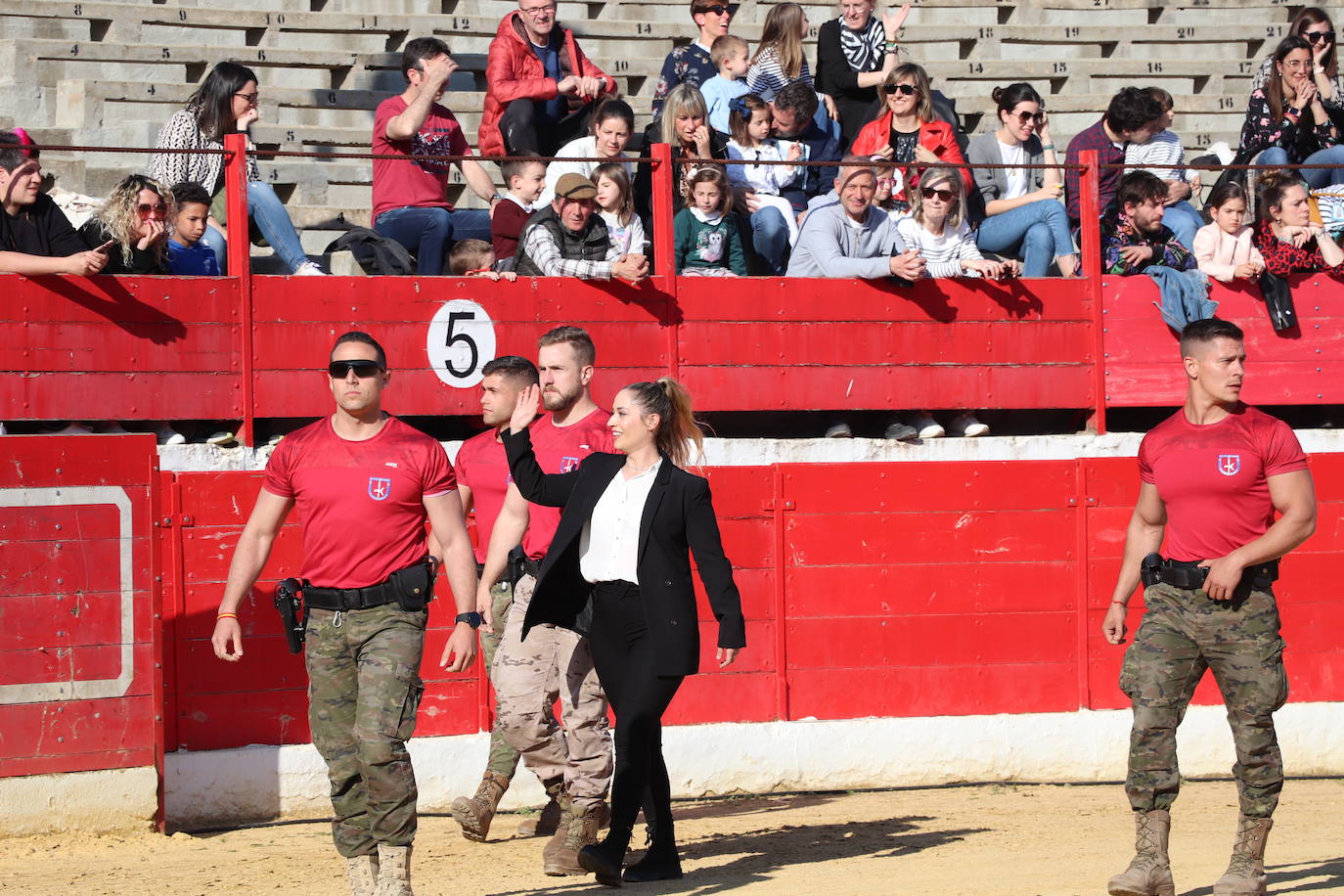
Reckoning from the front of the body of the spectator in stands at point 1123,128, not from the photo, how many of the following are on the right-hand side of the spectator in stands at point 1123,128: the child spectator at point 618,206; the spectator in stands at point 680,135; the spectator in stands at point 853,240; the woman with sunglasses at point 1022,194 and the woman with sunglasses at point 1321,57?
4

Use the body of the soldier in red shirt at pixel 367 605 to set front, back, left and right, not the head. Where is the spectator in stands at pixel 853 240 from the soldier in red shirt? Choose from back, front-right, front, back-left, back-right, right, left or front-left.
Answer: back-left

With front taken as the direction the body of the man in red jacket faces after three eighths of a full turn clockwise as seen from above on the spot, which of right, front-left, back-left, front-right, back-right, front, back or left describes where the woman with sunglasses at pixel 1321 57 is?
back

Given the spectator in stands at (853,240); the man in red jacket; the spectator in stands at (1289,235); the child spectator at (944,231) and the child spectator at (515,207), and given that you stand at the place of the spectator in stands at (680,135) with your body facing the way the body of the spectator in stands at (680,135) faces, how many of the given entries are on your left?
3

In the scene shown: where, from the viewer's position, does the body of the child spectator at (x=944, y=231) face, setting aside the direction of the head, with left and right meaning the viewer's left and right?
facing the viewer

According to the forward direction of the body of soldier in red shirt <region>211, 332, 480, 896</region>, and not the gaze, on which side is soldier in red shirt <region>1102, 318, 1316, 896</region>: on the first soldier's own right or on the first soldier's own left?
on the first soldier's own left

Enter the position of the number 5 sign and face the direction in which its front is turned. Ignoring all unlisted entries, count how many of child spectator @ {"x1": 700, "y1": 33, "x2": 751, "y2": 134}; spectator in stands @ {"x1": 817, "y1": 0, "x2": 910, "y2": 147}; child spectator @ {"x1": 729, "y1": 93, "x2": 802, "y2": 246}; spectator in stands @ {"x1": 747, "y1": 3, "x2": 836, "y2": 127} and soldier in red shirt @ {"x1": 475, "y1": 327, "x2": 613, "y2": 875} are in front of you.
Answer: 1

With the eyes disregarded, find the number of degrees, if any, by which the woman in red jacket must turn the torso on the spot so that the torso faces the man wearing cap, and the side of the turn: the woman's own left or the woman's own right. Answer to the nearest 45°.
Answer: approximately 45° to the woman's own right

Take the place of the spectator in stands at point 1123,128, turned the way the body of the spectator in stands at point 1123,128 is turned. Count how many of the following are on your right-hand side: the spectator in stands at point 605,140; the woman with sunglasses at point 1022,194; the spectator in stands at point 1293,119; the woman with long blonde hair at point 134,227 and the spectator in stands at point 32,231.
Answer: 4

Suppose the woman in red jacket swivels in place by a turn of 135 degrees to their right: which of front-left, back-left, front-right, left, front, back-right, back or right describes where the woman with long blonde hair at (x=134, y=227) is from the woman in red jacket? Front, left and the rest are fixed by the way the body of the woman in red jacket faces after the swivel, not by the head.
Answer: left

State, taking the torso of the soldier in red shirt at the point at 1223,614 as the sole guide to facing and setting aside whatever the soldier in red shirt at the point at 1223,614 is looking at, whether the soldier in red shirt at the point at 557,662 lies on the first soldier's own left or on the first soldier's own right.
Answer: on the first soldier's own right

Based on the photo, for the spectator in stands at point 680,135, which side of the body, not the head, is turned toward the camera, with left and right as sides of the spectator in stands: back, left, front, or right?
front

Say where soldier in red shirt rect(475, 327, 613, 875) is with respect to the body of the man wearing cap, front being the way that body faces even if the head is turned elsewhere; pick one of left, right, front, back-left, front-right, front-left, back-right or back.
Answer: front-right

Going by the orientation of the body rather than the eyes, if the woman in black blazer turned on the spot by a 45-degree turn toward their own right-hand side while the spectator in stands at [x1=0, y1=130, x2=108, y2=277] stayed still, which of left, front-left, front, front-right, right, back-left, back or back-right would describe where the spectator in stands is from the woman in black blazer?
front-right

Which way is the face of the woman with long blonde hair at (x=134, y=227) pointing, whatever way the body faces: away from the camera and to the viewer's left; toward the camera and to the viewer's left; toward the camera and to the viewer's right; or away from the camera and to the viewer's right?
toward the camera and to the viewer's right

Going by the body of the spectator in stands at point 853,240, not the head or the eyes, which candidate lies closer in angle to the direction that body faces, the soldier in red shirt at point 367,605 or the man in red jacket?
the soldier in red shirt

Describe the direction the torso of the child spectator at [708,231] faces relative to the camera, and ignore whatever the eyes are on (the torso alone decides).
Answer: toward the camera
